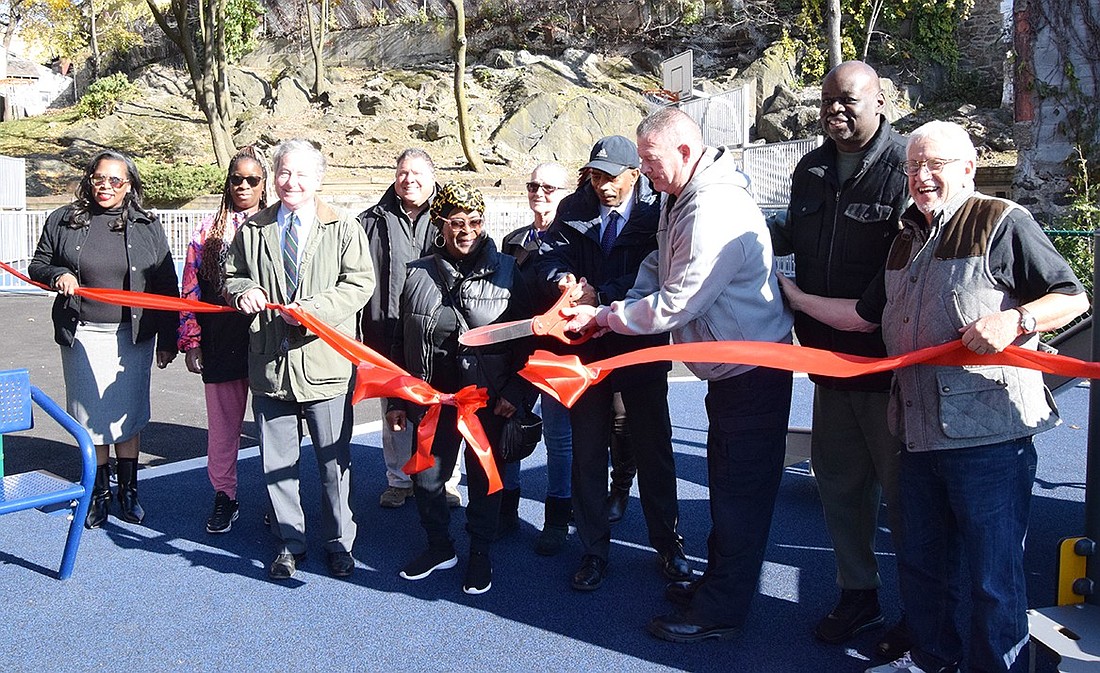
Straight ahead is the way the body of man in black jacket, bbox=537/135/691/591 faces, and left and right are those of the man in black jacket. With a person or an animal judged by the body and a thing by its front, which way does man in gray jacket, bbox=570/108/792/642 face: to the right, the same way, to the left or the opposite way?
to the right

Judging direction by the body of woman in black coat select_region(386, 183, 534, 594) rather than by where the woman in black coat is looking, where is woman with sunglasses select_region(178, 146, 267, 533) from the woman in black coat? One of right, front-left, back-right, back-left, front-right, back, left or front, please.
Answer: back-right

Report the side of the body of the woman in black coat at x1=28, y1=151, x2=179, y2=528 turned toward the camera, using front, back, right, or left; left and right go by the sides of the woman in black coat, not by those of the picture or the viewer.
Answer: front

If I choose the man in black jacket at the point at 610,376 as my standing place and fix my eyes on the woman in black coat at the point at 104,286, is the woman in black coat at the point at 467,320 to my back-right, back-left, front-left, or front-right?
front-left

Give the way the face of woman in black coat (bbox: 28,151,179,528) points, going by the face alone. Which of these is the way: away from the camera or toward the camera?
toward the camera

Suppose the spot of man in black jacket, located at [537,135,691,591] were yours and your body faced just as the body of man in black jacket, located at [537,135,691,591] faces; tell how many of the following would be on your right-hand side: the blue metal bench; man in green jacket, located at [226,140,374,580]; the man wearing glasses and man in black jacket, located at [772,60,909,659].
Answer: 2

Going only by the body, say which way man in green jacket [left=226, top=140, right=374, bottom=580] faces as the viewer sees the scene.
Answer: toward the camera

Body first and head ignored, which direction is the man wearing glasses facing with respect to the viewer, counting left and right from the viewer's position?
facing the viewer and to the left of the viewer

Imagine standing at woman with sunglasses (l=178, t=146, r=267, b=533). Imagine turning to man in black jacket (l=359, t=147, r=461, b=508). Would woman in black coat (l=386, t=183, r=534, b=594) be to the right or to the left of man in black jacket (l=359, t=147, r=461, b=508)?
right

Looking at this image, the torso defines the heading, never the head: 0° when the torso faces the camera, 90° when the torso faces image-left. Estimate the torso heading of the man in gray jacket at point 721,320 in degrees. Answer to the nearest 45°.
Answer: approximately 90°

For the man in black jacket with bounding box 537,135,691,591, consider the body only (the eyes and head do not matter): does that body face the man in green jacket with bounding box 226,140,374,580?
no

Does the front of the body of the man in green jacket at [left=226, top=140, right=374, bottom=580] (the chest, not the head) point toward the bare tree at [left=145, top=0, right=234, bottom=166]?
no

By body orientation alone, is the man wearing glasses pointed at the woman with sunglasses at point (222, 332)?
no

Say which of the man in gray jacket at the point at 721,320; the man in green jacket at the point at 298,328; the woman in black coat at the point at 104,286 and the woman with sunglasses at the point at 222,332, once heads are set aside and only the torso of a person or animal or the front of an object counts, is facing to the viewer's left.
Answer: the man in gray jacket at the point at 721,320

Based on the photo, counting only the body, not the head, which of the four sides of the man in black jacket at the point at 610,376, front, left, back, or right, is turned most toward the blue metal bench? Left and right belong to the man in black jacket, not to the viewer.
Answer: right

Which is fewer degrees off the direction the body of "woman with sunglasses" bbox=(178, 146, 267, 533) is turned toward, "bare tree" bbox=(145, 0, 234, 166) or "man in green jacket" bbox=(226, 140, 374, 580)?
the man in green jacket
